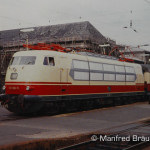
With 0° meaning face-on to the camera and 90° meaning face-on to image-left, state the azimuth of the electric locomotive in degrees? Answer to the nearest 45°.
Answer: approximately 45°

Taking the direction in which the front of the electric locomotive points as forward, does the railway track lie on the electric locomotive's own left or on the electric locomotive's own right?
on the electric locomotive's own left
